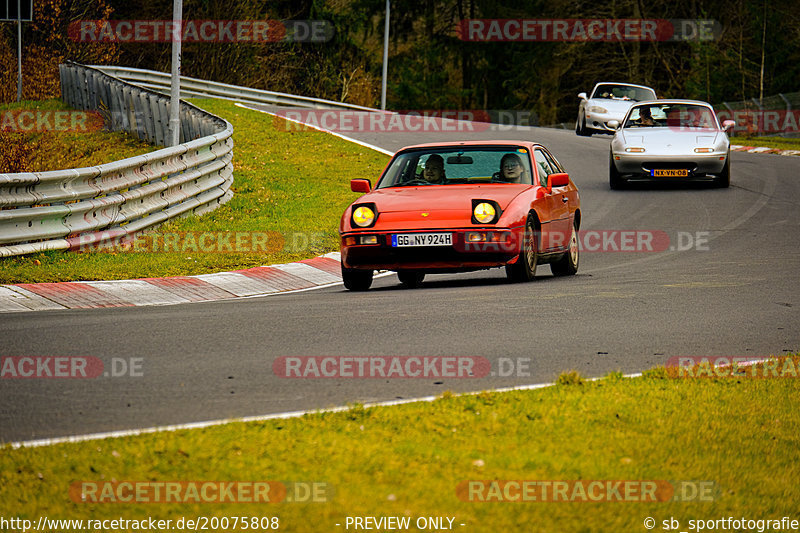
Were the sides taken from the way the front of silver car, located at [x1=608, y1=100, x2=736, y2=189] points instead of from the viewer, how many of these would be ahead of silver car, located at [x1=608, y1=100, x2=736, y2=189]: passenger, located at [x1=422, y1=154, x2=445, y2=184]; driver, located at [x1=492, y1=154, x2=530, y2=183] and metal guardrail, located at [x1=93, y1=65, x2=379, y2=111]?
2

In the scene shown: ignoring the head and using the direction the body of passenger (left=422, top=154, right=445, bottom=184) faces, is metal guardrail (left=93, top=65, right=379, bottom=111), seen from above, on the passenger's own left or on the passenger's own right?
on the passenger's own right

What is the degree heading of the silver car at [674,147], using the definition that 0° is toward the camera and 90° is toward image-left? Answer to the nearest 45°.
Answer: approximately 0°

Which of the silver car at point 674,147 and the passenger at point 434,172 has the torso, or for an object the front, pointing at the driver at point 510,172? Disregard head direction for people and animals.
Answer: the silver car

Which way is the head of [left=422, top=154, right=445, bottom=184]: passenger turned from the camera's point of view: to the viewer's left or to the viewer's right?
to the viewer's left

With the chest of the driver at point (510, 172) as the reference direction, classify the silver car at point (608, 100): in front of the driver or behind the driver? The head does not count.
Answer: behind

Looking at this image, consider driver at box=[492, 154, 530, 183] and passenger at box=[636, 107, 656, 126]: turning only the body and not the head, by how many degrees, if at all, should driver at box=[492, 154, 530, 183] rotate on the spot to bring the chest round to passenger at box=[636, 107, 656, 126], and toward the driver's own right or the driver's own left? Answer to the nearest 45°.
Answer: approximately 135° to the driver's own right

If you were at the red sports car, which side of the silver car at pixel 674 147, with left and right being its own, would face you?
front

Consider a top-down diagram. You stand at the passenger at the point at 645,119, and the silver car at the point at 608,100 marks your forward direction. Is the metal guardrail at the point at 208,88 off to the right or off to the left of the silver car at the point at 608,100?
left

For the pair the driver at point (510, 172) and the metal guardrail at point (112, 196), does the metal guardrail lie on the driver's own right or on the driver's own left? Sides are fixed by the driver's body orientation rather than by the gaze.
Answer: on the driver's own right

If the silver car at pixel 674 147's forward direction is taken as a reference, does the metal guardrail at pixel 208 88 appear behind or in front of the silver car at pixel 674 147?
behind
